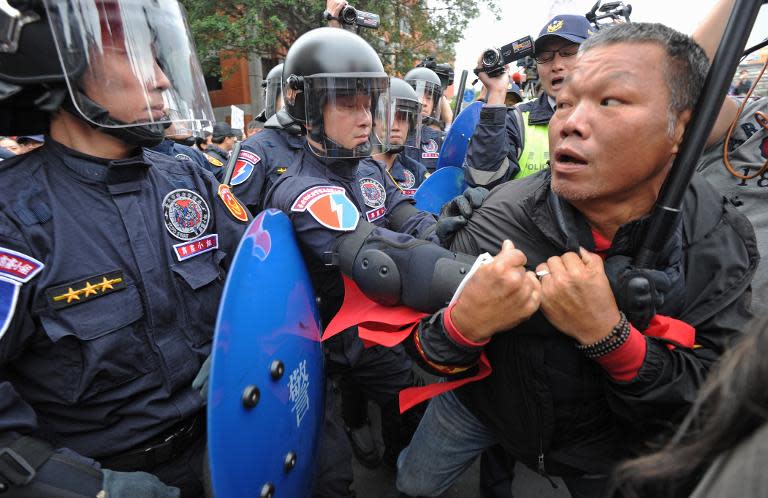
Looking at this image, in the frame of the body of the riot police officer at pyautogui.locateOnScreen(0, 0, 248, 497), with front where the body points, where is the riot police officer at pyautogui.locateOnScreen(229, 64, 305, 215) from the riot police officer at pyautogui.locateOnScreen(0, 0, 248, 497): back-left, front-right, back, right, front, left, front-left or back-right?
left

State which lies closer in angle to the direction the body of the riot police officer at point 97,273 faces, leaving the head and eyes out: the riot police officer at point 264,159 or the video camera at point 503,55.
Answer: the video camera

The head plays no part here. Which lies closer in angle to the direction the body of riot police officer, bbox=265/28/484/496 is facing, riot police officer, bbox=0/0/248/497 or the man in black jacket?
the man in black jacket

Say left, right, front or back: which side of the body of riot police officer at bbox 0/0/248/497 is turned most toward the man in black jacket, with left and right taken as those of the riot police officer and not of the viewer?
front

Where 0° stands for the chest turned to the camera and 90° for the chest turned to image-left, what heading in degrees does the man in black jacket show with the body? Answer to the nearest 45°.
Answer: approximately 45°

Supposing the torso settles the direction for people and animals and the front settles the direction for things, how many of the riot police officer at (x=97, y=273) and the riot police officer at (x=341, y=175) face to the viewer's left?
0

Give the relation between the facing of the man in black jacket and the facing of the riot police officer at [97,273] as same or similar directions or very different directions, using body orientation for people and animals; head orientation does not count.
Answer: very different directions

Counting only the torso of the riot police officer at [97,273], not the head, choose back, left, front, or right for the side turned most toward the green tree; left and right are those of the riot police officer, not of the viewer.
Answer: left

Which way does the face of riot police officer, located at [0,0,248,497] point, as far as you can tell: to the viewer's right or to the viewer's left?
to the viewer's right

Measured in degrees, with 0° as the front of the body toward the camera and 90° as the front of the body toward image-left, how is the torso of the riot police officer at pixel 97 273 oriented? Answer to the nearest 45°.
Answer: approximately 315°

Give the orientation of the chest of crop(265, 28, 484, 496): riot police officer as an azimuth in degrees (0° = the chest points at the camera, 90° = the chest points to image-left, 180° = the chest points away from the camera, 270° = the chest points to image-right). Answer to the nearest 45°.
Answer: approximately 315°

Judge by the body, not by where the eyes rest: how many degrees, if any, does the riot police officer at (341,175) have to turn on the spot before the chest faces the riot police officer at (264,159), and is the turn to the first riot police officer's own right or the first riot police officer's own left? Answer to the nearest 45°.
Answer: approximately 180°

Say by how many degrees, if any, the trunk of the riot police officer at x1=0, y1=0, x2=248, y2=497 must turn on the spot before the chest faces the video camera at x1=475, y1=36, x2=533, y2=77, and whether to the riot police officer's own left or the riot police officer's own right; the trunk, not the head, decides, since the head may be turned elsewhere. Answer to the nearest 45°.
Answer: approximately 45° to the riot police officer's own left

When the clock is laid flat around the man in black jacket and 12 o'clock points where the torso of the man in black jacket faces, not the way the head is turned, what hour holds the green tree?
The green tree is roughly at 3 o'clock from the man in black jacket.

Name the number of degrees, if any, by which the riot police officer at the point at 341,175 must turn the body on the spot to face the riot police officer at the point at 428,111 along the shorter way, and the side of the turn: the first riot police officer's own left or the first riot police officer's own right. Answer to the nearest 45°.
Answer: approximately 135° to the first riot police officer's own left

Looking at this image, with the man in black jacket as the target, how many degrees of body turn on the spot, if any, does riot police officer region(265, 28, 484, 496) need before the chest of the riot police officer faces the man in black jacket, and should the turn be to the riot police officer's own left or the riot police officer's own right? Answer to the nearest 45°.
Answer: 0° — they already face them
